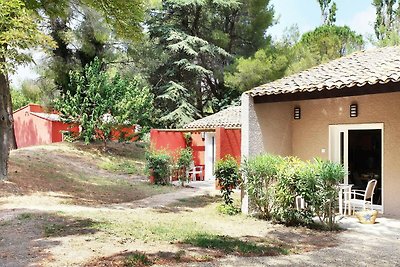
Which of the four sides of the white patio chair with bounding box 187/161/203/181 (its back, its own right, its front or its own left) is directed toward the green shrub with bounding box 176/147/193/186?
right

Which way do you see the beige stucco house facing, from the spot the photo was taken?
facing the viewer and to the left of the viewer

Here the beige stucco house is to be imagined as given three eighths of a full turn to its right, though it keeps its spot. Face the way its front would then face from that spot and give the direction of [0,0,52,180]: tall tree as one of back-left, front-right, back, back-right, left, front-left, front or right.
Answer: left
